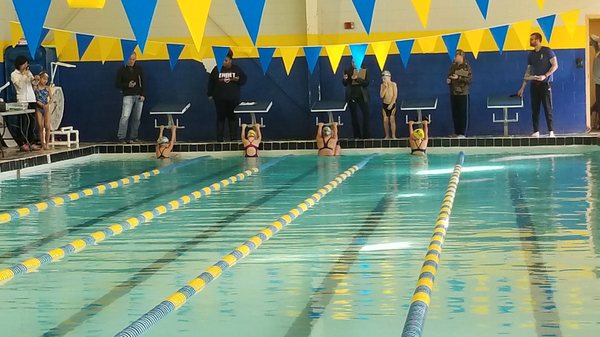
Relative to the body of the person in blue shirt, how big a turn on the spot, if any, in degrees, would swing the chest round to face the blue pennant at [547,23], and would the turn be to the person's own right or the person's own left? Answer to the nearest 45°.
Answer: approximately 45° to the person's own left

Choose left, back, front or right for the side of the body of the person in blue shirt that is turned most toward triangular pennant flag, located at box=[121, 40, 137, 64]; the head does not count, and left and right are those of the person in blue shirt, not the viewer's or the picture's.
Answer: front

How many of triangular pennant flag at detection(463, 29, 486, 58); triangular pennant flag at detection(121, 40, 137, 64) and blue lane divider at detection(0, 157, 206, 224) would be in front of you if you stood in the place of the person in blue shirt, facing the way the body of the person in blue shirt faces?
3

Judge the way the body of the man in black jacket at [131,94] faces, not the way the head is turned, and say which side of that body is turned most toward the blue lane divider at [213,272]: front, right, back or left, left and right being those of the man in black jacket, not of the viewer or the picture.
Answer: front

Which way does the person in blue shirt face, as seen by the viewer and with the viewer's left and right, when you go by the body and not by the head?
facing the viewer and to the left of the viewer

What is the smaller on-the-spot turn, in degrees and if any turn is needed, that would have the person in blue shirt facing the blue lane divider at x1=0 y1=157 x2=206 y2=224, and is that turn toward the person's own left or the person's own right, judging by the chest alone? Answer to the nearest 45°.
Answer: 0° — they already face it

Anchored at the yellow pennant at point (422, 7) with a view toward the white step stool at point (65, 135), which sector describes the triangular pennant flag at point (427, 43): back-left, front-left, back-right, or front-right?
front-right

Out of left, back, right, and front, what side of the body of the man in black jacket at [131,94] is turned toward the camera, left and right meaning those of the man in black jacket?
front

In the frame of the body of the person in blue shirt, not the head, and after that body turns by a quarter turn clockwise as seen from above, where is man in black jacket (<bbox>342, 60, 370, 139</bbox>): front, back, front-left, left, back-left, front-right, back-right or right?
front-left

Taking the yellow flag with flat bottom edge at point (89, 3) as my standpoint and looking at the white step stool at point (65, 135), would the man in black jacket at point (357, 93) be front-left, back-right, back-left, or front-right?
front-right

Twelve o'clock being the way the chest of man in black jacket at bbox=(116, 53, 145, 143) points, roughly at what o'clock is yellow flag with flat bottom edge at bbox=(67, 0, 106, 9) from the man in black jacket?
The yellow flag with flat bottom edge is roughly at 12 o'clock from the man in black jacket.

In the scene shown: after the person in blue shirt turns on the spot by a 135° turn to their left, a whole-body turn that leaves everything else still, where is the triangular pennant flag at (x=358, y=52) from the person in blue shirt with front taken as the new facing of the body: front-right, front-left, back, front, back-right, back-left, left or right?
back-right

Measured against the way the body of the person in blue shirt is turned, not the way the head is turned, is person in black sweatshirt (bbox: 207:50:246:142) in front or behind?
in front

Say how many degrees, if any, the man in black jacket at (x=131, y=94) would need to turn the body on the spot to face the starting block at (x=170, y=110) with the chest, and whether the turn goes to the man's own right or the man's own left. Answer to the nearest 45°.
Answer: approximately 90° to the man's own left

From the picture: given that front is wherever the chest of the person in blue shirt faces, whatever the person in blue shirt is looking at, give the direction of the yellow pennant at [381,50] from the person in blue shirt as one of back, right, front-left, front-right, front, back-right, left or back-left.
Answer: front

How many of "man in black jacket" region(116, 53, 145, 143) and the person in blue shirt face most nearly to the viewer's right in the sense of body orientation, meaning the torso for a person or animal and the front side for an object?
0
